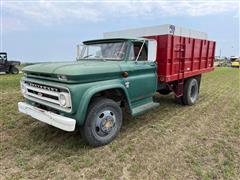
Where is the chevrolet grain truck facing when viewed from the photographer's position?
facing the viewer and to the left of the viewer

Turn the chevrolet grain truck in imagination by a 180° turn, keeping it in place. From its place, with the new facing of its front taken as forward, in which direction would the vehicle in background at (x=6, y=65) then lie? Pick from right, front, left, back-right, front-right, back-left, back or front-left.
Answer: left
